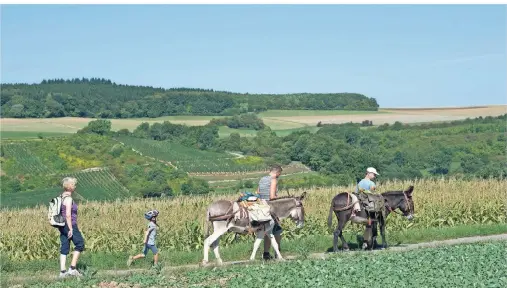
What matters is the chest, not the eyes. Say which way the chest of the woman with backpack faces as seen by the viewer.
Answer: to the viewer's right

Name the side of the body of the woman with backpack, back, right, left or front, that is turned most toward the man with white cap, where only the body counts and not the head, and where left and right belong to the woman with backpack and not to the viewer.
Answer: front
